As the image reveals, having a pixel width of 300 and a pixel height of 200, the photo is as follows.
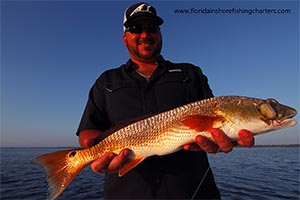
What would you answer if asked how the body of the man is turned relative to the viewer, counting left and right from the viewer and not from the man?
facing the viewer
